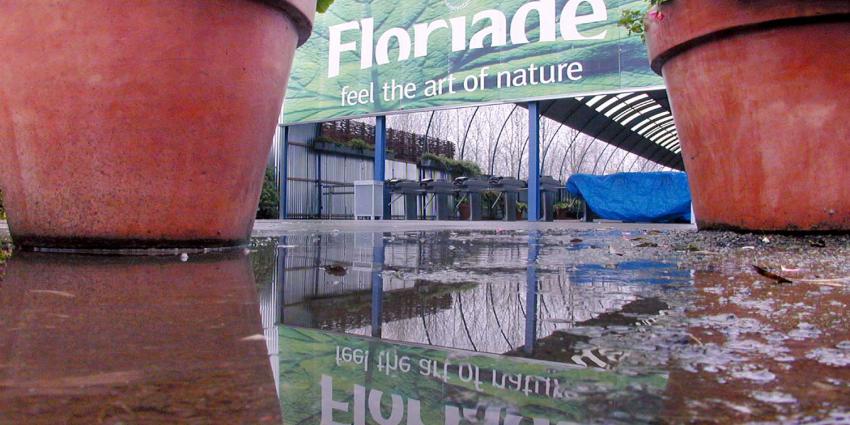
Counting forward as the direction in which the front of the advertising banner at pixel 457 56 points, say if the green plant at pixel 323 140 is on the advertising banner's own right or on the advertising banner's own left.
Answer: on the advertising banner's own right

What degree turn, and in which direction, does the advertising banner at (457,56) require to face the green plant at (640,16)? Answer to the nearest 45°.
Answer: approximately 45° to its left

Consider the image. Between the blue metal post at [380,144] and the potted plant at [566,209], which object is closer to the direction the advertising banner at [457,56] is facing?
the blue metal post

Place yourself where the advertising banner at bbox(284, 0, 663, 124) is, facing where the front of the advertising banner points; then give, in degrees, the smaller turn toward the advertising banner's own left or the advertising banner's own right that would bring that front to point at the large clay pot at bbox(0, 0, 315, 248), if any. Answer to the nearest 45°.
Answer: approximately 45° to the advertising banner's own left

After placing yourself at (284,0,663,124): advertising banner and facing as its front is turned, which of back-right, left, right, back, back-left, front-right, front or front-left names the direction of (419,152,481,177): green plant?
back-right

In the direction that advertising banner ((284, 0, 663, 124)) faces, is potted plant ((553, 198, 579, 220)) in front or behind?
behind

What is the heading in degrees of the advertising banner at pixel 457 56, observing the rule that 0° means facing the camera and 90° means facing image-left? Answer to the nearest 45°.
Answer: approximately 45°

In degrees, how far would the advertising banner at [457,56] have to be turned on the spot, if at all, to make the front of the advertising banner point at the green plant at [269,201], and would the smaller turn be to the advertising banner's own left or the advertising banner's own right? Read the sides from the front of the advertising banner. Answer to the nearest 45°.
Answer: approximately 90° to the advertising banner's own right

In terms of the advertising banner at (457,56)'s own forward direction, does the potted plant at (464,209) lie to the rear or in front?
to the rear

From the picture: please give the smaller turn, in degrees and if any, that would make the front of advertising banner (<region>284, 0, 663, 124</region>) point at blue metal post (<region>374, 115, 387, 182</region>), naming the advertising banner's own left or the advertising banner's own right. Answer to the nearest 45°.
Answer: approximately 90° to the advertising banner's own right
